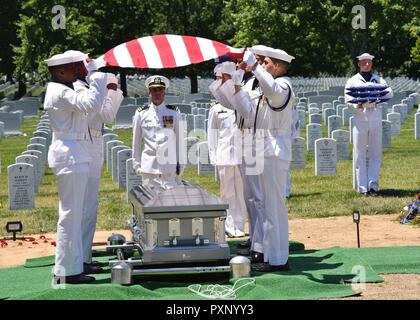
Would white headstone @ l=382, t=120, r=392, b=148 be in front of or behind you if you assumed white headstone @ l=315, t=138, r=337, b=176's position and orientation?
behind

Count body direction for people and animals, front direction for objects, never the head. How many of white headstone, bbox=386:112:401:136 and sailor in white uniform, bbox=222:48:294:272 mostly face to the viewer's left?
1

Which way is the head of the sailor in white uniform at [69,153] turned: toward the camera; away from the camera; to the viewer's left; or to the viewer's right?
to the viewer's right

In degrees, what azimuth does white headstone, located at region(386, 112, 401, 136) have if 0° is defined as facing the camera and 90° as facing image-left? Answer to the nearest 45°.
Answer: approximately 0°

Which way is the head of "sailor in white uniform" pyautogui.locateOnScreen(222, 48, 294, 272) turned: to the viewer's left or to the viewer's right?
to the viewer's left

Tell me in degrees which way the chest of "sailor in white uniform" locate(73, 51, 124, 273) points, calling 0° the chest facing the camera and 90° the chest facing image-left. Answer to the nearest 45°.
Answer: approximately 270°

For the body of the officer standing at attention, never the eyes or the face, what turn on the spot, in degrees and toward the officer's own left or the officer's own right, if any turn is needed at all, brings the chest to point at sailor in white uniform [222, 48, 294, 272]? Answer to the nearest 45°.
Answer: approximately 45° to the officer's own left

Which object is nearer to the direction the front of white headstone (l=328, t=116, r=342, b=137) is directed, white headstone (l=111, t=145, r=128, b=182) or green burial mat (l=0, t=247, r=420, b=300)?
the green burial mat
